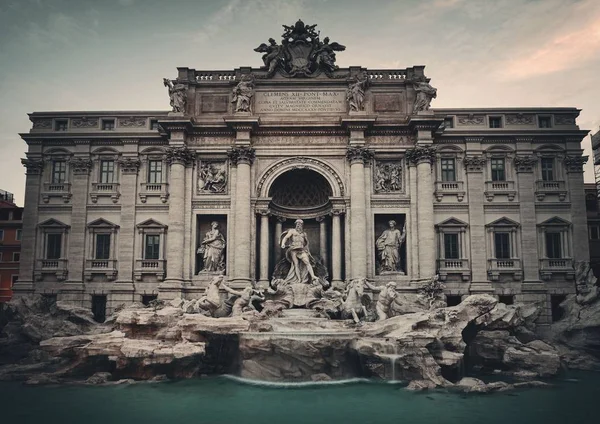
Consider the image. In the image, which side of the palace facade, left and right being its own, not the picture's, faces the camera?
front

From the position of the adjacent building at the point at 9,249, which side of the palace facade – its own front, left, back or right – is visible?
right
